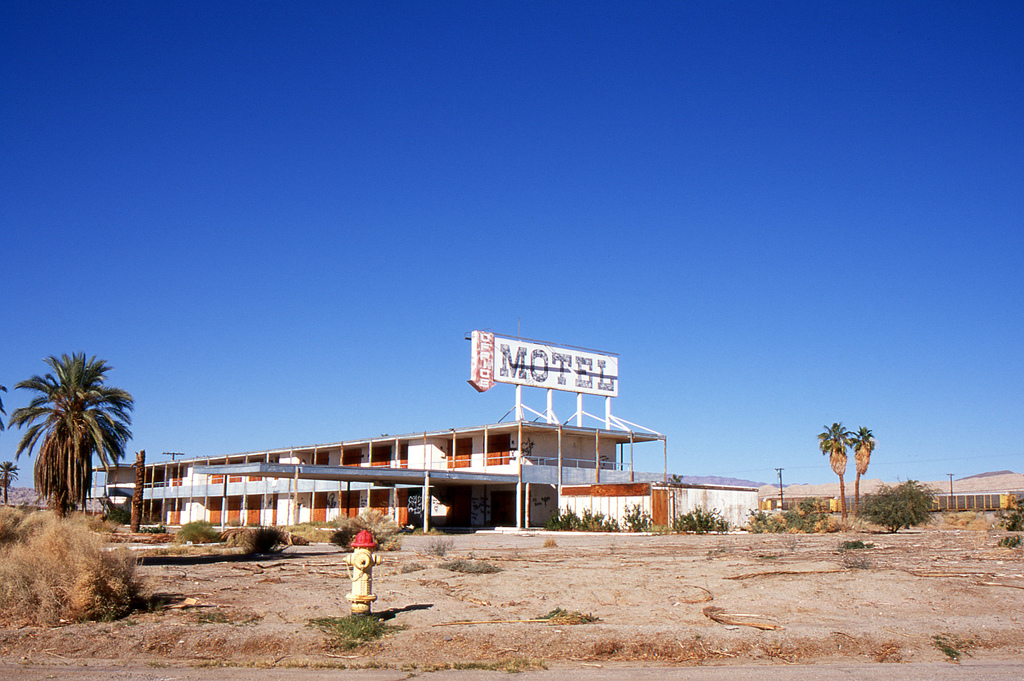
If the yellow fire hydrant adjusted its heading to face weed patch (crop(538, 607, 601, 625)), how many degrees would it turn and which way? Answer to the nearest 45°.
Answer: approximately 90° to its left

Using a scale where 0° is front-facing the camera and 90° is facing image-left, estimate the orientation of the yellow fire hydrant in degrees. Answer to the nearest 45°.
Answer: approximately 0°

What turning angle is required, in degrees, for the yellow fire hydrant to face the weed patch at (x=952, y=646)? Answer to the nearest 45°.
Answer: approximately 90° to its left

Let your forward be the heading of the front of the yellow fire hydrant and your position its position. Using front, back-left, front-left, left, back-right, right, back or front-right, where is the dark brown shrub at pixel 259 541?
back

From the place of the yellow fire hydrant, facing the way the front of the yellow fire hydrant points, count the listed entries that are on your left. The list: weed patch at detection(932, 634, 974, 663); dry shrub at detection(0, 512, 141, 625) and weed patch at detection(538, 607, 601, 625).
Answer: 2

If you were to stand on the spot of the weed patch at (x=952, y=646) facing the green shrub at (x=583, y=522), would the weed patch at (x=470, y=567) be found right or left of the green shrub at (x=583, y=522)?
left

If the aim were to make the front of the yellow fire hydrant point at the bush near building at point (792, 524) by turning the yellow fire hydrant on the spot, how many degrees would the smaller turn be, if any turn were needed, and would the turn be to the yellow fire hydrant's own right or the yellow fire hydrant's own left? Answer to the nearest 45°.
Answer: approximately 135° to the yellow fire hydrant's own left

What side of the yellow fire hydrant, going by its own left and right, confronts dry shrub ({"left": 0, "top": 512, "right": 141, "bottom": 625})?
right
